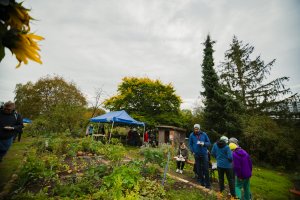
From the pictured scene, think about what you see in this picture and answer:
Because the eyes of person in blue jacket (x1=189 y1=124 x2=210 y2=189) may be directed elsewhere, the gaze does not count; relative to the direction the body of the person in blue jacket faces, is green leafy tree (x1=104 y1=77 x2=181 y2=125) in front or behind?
behind

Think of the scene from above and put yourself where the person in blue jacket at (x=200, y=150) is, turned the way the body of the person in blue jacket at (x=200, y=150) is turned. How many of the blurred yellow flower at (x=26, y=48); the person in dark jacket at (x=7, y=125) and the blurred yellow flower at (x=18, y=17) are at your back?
0

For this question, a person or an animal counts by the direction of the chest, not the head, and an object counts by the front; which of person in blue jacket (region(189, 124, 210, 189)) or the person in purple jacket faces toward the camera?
the person in blue jacket

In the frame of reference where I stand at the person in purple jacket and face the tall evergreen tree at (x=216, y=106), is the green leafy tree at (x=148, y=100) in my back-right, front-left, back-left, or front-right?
front-left

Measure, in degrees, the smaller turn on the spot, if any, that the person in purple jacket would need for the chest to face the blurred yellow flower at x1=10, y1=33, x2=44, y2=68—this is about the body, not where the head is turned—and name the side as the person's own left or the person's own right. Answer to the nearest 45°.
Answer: approximately 135° to the person's own left

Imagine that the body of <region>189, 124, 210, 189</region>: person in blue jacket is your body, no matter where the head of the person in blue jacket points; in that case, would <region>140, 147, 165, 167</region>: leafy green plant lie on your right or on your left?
on your right

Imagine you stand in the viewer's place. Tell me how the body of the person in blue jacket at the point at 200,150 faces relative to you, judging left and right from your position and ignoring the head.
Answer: facing the viewer

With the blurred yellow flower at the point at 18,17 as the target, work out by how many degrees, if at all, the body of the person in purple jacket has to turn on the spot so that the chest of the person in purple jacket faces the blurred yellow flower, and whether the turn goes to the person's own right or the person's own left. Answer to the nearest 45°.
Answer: approximately 135° to the person's own left

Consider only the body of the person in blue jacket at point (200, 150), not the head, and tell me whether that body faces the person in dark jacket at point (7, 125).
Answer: no

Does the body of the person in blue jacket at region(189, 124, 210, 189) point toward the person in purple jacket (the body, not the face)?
no

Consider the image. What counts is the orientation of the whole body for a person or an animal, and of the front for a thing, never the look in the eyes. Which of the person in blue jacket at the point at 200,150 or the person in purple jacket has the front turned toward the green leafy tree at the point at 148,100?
the person in purple jacket

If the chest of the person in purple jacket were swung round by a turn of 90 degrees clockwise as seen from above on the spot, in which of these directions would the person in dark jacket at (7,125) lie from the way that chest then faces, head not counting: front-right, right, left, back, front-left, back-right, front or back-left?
back

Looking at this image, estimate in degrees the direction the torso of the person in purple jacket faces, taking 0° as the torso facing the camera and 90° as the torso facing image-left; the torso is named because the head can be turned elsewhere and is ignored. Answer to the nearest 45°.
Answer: approximately 135°
